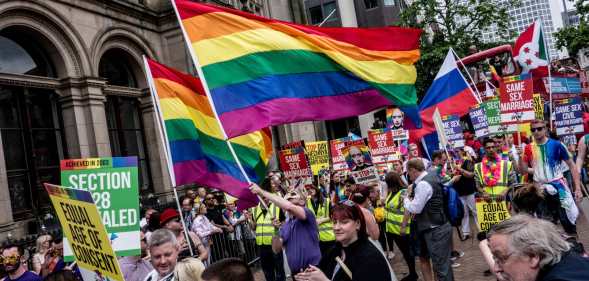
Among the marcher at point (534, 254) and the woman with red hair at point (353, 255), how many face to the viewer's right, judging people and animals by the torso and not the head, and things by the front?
0

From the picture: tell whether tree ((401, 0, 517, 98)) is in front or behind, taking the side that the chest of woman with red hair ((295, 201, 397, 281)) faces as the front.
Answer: behind

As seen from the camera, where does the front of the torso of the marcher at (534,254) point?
to the viewer's left

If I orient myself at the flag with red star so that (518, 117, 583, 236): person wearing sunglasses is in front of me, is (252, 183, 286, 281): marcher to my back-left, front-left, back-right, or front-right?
front-right

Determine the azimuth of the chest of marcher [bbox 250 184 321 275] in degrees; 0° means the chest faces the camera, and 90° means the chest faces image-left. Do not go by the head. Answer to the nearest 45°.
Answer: approximately 45°

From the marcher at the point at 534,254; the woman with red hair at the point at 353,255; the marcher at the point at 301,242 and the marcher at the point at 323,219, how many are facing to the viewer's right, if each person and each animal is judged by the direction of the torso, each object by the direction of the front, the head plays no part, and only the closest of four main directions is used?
0

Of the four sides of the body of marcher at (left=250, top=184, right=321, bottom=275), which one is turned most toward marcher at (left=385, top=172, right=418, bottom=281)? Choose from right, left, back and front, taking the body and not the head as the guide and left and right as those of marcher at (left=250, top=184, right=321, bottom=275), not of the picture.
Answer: back

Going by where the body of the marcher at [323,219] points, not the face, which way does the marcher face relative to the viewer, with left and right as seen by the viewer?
facing the viewer and to the left of the viewer

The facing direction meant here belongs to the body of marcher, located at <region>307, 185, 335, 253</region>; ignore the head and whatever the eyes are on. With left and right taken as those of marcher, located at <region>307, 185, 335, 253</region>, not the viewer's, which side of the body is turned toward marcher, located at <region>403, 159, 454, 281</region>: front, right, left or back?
left
